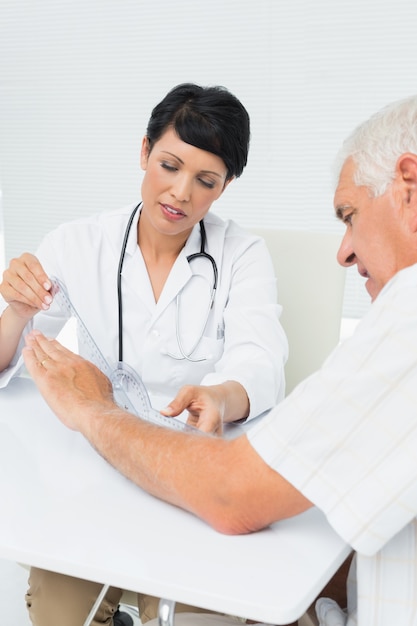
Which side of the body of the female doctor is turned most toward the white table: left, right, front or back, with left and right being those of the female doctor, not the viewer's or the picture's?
front

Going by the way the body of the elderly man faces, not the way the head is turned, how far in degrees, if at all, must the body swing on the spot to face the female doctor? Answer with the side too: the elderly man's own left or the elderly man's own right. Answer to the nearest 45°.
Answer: approximately 45° to the elderly man's own right

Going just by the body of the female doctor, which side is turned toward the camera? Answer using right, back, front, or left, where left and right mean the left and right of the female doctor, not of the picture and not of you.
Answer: front

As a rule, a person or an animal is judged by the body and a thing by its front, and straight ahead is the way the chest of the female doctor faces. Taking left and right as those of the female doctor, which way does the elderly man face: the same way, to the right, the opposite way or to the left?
to the right

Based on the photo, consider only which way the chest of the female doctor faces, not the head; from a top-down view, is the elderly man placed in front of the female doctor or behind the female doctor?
in front

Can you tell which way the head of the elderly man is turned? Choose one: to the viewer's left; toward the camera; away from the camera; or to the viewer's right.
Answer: to the viewer's left

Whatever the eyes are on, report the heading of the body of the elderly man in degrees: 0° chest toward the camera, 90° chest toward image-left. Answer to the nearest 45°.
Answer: approximately 90°

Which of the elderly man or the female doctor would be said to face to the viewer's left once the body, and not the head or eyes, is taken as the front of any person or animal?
the elderly man

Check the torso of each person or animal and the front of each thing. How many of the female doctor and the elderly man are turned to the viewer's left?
1
